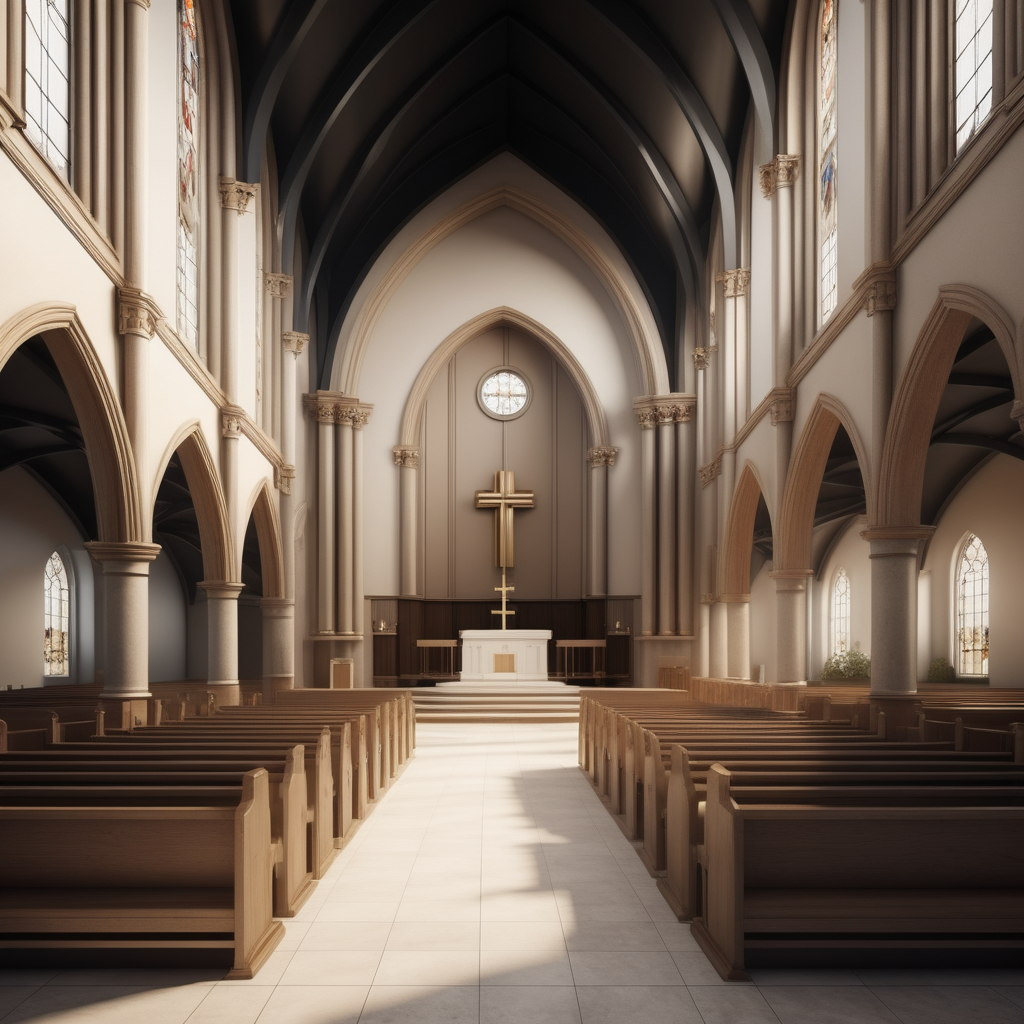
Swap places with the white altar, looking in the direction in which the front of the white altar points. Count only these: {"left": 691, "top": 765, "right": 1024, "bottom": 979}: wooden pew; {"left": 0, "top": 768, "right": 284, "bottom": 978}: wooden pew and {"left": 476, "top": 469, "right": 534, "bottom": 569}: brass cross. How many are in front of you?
2

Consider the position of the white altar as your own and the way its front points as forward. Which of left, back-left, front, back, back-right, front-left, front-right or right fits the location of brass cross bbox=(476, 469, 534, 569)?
back

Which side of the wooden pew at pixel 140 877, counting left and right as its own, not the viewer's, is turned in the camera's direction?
back

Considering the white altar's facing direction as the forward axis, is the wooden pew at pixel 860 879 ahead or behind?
ahead

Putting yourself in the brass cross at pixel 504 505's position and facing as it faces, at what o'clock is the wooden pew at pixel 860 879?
The wooden pew is roughly at 12 o'clock from the brass cross.

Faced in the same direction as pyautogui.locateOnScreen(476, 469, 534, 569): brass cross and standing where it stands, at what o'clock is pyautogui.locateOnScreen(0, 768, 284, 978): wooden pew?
The wooden pew is roughly at 12 o'clock from the brass cross.

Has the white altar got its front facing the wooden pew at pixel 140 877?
yes

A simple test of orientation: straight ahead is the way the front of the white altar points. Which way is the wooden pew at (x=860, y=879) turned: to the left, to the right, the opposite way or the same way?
the opposite way

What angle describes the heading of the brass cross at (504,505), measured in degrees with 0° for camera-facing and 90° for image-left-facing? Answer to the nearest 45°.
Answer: approximately 0°

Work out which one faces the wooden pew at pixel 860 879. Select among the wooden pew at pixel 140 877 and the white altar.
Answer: the white altar

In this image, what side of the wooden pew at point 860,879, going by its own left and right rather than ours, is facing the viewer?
back

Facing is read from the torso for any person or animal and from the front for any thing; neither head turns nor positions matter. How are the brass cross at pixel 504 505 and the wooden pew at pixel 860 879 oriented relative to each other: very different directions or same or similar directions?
very different directions

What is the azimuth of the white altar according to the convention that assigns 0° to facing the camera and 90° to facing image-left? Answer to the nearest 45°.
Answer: approximately 0°

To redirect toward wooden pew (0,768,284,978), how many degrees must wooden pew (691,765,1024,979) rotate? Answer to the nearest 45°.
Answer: approximately 90° to its left

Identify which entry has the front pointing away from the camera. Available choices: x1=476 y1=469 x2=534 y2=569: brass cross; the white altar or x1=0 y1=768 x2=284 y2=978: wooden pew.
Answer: the wooden pew
